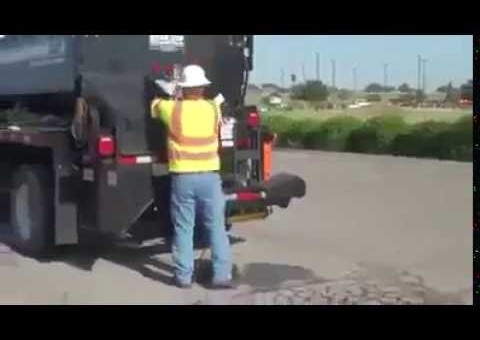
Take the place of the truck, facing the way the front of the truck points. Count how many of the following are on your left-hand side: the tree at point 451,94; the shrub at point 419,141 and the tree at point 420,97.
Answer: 0

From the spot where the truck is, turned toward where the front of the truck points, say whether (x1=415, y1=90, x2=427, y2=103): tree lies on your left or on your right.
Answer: on your right

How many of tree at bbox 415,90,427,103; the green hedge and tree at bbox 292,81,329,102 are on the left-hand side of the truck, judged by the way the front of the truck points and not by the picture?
0

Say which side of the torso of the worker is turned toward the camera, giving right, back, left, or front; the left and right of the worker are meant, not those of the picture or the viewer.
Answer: back

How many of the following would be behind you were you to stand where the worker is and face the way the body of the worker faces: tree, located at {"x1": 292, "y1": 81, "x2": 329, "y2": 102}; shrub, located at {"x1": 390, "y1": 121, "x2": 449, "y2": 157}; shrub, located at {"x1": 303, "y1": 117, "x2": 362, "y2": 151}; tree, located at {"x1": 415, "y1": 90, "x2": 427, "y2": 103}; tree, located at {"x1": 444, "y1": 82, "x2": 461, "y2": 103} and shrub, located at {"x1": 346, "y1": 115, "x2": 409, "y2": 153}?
0

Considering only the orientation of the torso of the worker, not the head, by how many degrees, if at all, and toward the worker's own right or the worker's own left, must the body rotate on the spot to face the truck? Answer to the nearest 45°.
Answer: approximately 45° to the worker's own left

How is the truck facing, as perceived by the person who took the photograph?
facing away from the viewer and to the left of the viewer

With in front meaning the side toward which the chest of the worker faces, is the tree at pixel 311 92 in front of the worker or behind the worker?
in front

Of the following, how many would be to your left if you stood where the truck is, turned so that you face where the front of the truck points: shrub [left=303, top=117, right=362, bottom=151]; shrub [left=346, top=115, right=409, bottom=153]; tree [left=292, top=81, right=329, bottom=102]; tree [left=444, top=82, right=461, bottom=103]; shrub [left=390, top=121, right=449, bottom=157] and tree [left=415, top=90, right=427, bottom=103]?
0

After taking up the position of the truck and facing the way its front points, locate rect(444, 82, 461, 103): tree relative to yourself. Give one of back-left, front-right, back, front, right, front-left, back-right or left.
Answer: right

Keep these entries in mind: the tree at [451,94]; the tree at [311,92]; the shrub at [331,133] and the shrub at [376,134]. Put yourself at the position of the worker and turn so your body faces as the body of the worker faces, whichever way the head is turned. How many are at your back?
0

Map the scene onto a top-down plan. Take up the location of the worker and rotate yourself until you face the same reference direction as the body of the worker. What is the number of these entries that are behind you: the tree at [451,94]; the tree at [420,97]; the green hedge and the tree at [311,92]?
0

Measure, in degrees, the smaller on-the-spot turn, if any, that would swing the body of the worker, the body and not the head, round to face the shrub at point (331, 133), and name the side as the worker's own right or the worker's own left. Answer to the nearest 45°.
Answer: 0° — they already face it

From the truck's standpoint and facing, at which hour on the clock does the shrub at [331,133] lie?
The shrub is roughly at 2 o'clock from the truck.

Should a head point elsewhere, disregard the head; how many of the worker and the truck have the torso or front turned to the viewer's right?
0

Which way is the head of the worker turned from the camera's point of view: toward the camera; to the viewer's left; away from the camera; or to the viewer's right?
away from the camera

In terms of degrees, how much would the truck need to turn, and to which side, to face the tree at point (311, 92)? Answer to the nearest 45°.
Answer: approximately 90° to its right
